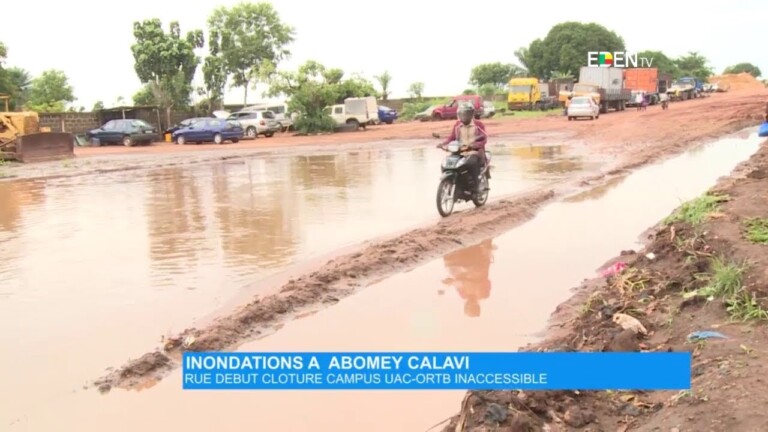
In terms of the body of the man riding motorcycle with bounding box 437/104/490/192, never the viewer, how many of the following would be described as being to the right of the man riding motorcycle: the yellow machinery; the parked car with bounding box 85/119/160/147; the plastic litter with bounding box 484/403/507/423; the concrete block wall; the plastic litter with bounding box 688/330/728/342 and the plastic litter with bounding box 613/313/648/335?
3

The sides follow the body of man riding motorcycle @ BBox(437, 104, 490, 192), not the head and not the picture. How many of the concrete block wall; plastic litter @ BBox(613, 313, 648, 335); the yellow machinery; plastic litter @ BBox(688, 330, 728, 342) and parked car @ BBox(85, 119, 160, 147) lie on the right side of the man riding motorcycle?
3

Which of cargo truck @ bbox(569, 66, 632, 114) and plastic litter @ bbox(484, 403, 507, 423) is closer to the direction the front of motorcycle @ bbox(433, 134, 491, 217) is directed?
the plastic litter

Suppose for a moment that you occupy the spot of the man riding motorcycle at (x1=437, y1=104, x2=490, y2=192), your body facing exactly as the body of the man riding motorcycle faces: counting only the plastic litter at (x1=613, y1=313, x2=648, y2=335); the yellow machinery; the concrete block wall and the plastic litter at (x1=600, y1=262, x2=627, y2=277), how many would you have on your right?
2

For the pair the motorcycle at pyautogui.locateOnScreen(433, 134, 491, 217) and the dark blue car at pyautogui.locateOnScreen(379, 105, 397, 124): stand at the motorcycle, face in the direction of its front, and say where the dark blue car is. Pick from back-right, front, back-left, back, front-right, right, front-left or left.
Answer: back-right

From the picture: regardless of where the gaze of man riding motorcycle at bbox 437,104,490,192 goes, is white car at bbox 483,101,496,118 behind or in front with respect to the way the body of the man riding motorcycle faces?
behind

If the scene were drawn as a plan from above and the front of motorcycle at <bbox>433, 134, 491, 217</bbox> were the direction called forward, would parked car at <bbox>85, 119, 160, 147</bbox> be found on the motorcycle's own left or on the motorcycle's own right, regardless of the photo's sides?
on the motorcycle's own right

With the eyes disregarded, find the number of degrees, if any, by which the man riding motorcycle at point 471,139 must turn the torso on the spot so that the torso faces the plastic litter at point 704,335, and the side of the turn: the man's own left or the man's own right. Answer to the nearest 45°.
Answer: approximately 45° to the man's own left

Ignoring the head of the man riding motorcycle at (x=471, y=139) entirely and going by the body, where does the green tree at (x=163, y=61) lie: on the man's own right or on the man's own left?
on the man's own right

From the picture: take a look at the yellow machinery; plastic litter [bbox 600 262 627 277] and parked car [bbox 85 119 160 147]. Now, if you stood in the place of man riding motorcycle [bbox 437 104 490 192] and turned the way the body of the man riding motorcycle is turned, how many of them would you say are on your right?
2

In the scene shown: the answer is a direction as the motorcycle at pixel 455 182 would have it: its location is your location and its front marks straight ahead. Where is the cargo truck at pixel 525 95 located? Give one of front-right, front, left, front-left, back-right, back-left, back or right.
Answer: back-right

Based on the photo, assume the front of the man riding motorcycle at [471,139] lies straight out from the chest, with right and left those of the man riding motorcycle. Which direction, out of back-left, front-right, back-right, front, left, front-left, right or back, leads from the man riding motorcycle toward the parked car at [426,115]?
back-right

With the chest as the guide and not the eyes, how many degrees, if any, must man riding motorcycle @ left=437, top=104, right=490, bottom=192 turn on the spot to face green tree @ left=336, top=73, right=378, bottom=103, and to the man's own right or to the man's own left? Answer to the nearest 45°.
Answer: approximately 135° to the man's own right

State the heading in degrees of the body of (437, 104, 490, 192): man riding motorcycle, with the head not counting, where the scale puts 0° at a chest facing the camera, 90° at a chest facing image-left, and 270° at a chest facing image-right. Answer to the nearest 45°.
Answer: approximately 45°
